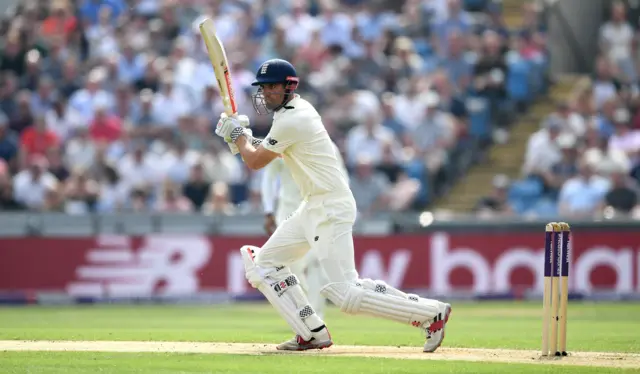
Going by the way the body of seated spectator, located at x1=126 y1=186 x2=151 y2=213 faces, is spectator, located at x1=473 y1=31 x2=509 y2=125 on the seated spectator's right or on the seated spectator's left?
on the seated spectator's left

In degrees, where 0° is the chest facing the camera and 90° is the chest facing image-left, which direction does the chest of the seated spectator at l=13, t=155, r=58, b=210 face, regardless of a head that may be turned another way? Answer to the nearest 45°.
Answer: approximately 0°

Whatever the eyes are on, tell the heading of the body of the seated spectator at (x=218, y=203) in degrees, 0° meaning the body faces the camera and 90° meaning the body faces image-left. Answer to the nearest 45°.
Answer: approximately 0°

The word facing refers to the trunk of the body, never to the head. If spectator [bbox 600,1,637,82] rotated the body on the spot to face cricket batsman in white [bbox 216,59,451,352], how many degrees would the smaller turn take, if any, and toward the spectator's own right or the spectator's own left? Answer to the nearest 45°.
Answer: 0° — they already face them

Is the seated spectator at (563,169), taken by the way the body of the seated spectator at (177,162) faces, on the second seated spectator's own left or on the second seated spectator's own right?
on the second seated spectator's own left

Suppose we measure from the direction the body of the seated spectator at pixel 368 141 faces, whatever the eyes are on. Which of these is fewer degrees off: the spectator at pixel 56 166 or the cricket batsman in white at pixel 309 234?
the cricket batsman in white

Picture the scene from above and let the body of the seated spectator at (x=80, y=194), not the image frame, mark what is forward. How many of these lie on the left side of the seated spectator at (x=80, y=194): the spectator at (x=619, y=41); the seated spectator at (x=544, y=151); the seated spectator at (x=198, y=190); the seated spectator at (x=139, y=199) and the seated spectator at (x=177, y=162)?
5

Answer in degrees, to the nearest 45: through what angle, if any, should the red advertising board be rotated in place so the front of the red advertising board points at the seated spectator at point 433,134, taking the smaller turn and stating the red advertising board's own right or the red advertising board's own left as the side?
approximately 135° to the red advertising board's own left
